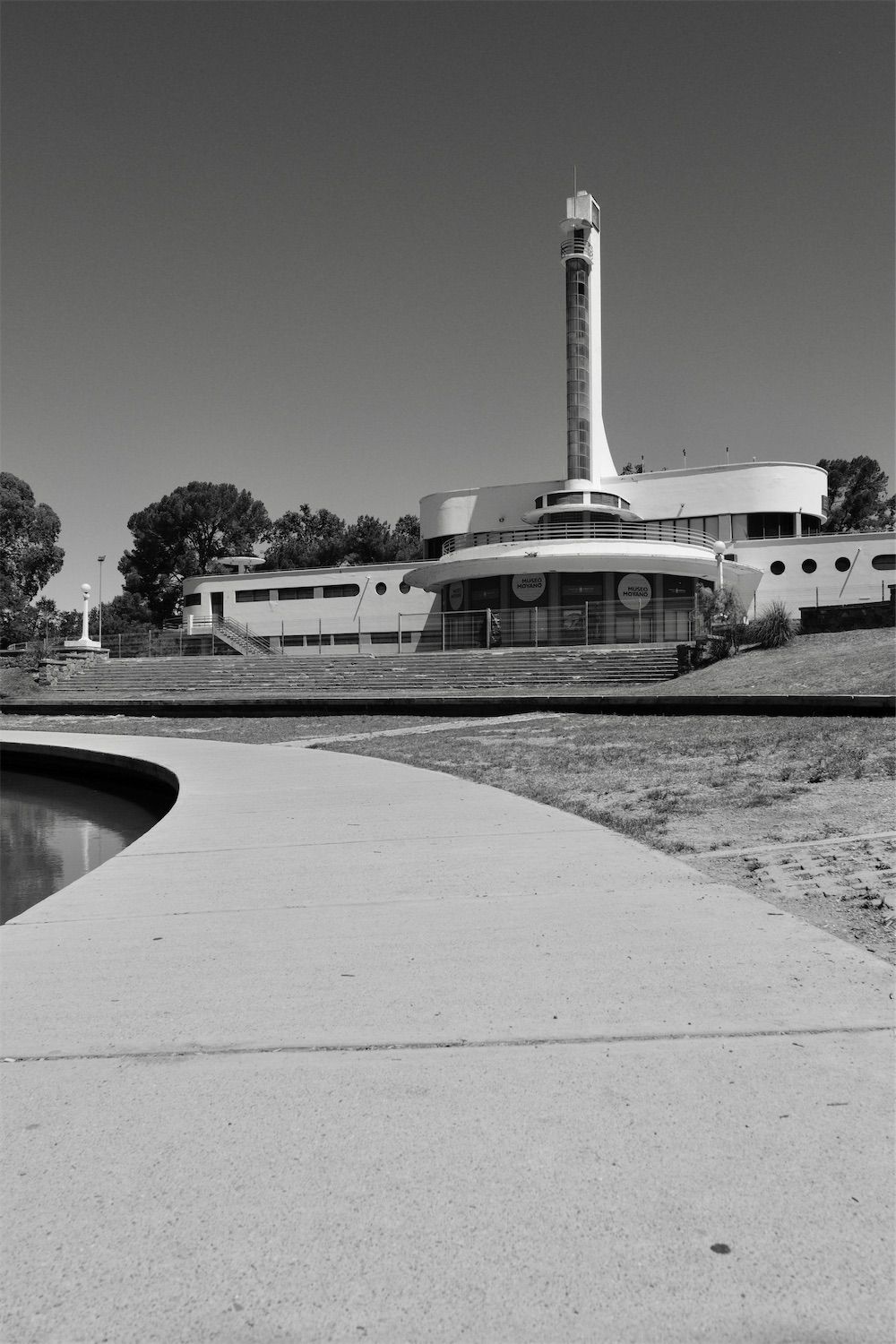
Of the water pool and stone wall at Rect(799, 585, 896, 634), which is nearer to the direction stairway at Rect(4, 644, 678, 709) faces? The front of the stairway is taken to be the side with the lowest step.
the water pool

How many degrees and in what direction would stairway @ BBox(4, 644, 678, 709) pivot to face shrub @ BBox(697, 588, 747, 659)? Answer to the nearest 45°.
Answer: approximately 90° to its left

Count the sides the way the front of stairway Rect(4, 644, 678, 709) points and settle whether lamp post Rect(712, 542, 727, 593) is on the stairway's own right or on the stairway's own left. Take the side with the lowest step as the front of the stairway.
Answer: on the stairway's own left

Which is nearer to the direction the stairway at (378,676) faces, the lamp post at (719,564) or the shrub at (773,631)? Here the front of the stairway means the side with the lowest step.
the shrub

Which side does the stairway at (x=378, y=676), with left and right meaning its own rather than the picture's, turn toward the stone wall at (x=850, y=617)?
left

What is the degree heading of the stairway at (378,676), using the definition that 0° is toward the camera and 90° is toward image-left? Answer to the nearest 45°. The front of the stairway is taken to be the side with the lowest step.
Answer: approximately 0°

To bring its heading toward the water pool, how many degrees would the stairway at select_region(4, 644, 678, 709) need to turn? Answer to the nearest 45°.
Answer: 0° — it already faces it

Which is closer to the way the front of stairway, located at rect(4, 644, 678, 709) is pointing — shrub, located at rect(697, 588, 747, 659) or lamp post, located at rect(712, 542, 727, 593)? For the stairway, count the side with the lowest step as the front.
the shrub
